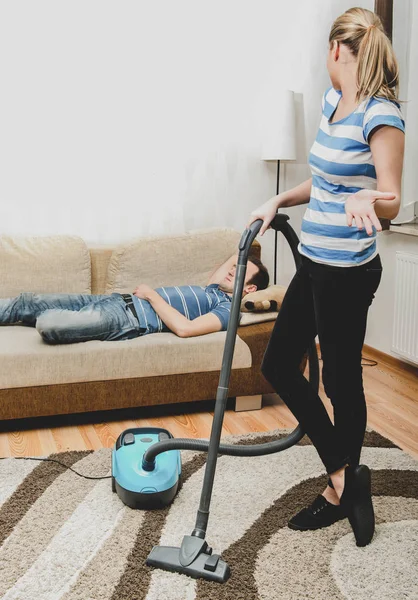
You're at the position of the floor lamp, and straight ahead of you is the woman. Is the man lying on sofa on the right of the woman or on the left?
right

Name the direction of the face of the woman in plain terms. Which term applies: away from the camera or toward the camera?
away from the camera

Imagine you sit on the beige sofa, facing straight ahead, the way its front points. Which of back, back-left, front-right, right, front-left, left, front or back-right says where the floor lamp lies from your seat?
back-left

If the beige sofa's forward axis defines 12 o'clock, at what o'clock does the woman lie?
The woman is roughly at 11 o'clock from the beige sofa.
